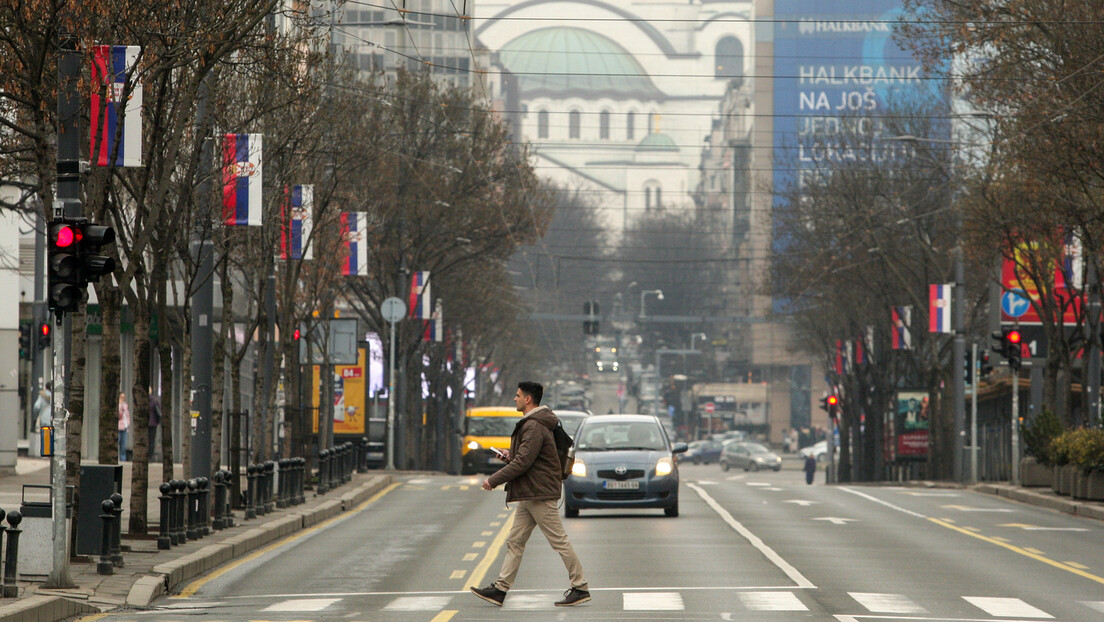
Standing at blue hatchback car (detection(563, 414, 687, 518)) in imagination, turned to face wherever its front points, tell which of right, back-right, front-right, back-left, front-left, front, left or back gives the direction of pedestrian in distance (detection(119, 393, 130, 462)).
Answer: back-right

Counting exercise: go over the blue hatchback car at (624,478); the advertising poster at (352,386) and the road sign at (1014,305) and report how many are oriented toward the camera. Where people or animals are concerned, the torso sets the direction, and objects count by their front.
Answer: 3

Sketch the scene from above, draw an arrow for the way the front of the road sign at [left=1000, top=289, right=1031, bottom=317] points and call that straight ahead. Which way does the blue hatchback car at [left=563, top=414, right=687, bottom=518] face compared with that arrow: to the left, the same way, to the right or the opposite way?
the same way

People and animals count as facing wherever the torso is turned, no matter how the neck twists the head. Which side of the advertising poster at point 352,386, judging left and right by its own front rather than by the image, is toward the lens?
front

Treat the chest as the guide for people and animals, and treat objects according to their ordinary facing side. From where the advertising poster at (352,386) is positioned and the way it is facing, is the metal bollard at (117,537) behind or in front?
in front

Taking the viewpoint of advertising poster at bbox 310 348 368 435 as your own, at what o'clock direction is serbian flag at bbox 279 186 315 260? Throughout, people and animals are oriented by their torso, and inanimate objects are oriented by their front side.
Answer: The serbian flag is roughly at 12 o'clock from the advertising poster.

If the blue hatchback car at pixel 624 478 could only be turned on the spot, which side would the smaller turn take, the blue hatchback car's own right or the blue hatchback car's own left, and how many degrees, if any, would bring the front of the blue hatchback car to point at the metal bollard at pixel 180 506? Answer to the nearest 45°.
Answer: approximately 45° to the blue hatchback car's own right

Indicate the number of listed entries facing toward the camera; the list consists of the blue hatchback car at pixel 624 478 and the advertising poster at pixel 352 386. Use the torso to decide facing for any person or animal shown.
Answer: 2

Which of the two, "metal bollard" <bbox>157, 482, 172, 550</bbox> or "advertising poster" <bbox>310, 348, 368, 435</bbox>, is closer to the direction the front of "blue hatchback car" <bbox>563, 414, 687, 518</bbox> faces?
the metal bollard

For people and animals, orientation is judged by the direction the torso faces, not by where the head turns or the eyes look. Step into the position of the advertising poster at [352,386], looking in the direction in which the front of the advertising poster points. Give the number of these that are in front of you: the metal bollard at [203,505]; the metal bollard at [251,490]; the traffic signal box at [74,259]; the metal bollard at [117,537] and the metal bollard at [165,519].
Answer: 5

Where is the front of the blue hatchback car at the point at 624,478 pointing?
toward the camera

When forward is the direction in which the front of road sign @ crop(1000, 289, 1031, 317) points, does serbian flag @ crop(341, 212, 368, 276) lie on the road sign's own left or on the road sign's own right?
on the road sign's own right

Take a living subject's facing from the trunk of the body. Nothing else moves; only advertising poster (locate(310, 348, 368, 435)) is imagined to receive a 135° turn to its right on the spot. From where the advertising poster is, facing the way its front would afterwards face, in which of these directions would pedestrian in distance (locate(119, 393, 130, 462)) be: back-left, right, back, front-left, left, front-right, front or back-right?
left

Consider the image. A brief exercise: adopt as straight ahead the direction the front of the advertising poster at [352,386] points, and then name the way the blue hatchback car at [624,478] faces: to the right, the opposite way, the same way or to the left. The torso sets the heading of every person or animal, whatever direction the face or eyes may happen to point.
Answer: the same way

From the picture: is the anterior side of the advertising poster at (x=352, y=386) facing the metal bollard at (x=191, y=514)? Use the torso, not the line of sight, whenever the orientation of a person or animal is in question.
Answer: yes
